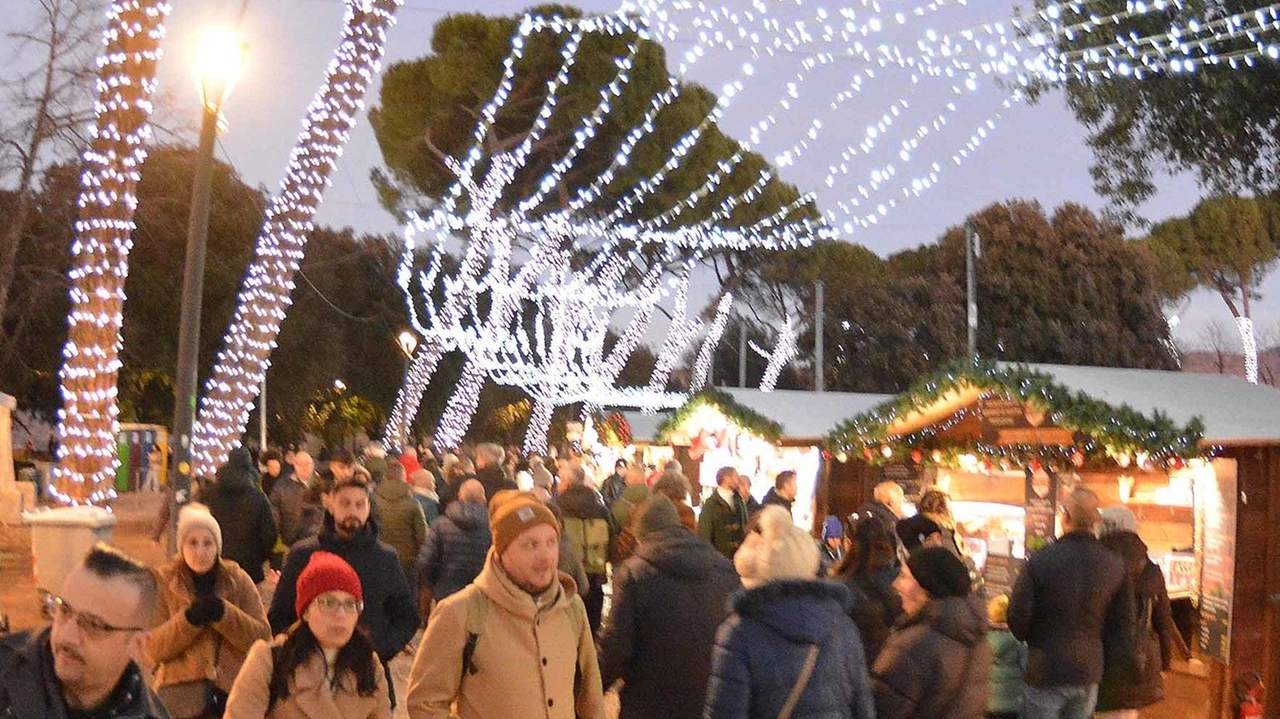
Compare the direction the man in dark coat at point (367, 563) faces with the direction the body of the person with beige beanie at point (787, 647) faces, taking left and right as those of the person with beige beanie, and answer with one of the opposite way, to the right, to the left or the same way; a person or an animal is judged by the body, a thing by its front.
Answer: the opposite way

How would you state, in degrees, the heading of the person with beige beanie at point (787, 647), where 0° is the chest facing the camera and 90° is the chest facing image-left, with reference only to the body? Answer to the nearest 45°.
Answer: approximately 180°

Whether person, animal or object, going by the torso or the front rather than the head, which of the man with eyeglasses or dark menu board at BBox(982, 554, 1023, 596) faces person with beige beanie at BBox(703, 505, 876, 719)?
the dark menu board

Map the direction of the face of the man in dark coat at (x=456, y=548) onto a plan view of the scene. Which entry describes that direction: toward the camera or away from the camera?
away from the camera

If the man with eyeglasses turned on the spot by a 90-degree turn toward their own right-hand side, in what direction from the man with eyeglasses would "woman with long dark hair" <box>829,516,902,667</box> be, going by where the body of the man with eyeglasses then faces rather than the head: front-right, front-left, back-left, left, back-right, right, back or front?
right

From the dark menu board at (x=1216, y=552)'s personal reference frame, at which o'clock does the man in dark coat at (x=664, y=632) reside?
The man in dark coat is roughly at 11 o'clock from the dark menu board.

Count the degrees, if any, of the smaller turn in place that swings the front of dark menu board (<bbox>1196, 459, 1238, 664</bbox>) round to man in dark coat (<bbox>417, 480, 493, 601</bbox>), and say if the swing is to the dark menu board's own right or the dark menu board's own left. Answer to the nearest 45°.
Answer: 0° — it already faces them

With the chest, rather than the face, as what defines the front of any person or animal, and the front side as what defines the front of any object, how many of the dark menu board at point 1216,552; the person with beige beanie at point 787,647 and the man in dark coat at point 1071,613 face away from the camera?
2

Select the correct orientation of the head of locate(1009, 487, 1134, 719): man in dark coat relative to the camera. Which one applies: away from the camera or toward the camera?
away from the camera

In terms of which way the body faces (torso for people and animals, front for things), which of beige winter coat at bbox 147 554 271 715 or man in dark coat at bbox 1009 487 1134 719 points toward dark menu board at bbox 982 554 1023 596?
the man in dark coat

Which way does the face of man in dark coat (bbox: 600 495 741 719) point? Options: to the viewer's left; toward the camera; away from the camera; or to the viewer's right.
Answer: away from the camera

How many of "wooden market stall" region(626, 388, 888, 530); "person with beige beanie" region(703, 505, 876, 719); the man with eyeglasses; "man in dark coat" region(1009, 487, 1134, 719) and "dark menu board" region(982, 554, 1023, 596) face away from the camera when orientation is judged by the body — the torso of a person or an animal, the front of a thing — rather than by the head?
2

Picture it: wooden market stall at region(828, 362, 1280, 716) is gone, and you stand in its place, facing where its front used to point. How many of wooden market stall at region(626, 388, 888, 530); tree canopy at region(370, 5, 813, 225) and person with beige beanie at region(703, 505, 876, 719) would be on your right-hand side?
2
